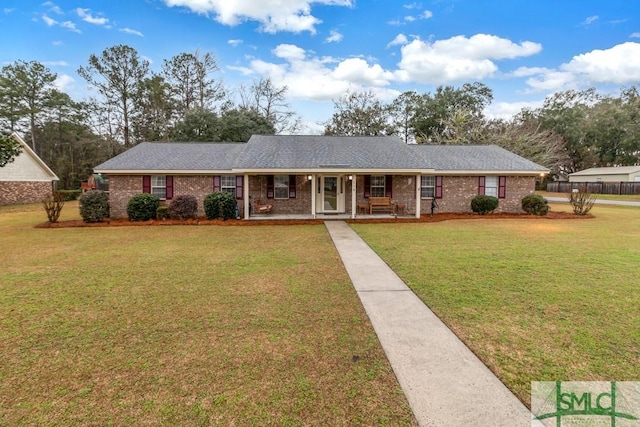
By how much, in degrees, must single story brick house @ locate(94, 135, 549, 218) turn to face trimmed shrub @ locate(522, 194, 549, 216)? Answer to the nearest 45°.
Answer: approximately 90° to its left

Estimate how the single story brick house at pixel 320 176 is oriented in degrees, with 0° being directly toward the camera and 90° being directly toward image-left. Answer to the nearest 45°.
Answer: approximately 0°

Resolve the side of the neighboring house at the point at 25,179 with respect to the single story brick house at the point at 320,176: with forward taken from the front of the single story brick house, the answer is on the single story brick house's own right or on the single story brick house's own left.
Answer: on the single story brick house's own right

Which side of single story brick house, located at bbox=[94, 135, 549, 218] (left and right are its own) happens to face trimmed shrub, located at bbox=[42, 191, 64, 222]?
right

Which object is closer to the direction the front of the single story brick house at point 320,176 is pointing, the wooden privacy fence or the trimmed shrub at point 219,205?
the trimmed shrub

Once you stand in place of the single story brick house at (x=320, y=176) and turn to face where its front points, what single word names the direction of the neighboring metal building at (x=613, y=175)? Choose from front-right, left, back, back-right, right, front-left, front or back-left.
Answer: back-left

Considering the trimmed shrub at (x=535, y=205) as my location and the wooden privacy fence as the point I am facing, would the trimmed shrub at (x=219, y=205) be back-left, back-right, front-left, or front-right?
back-left

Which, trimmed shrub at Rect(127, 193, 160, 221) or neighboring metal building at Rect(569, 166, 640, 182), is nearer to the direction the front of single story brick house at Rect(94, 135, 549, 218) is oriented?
the trimmed shrub

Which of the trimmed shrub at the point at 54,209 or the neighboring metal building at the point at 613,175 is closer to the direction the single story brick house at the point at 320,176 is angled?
the trimmed shrub

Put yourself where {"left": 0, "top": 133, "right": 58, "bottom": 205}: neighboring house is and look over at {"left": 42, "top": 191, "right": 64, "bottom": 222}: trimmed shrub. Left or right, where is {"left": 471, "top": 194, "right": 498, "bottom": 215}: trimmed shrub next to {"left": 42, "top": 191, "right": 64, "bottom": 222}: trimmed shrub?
left
